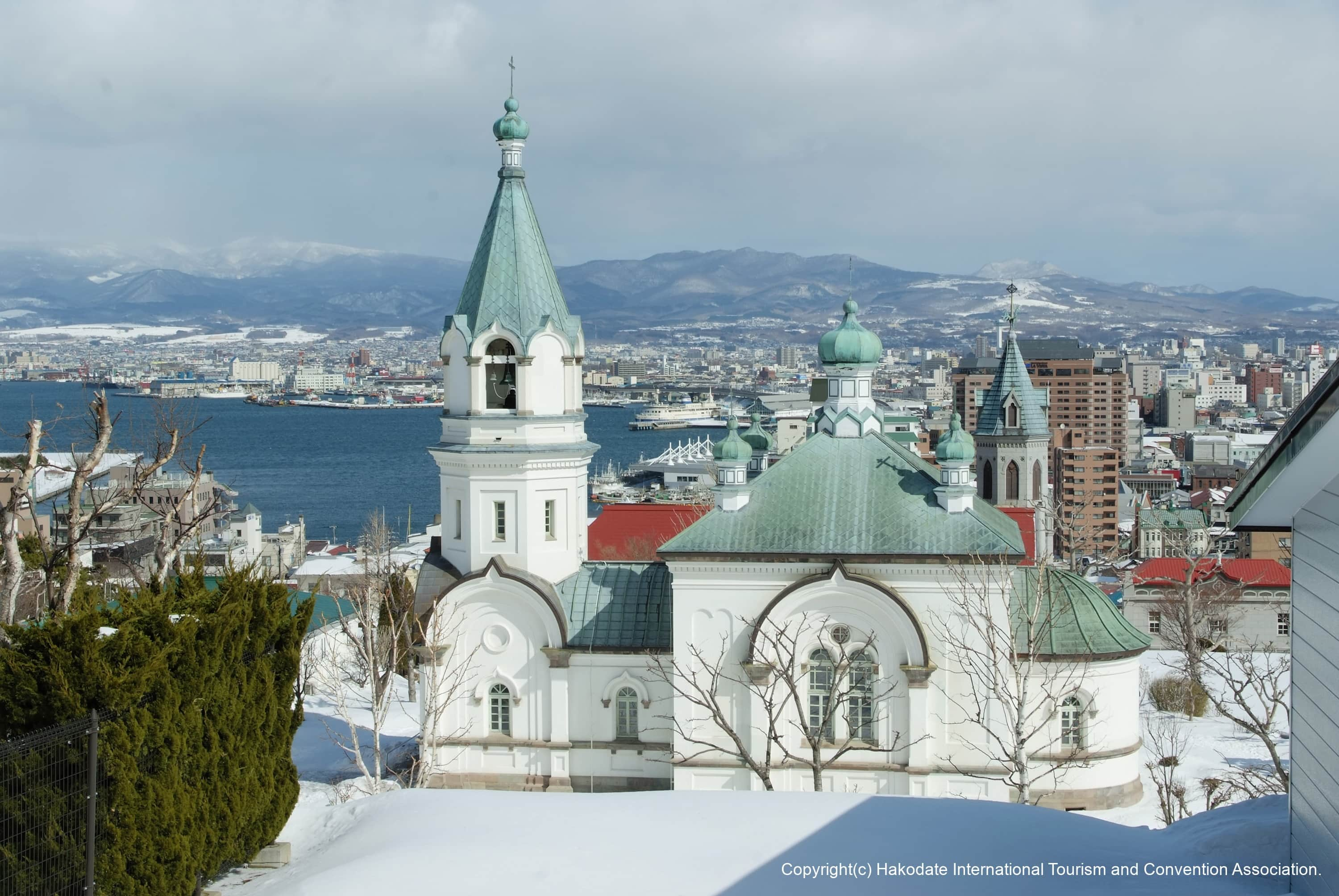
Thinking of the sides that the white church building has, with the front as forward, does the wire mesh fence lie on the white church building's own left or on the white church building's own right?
on the white church building's own left

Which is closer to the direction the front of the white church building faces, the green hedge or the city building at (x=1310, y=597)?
the green hedge

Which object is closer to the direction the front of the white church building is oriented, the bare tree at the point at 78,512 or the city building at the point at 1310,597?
the bare tree

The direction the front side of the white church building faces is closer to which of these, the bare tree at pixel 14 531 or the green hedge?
the bare tree

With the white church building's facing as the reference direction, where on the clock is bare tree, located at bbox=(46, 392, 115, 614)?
The bare tree is roughly at 11 o'clock from the white church building.

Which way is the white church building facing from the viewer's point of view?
to the viewer's left

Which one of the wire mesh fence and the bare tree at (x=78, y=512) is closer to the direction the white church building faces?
the bare tree

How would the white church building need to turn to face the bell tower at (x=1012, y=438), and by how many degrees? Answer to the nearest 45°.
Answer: approximately 90° to its right

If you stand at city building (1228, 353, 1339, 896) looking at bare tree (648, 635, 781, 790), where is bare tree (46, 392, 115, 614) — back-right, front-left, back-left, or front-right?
front-left

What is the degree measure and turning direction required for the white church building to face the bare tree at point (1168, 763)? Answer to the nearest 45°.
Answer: approximately 180°

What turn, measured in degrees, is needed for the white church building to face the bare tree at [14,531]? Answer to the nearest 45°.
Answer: approximately 45° to its left

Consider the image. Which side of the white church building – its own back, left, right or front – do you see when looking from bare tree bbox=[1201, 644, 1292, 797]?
back

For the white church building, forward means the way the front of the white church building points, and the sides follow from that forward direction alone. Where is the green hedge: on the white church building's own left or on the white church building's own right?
on the white church building's own left
